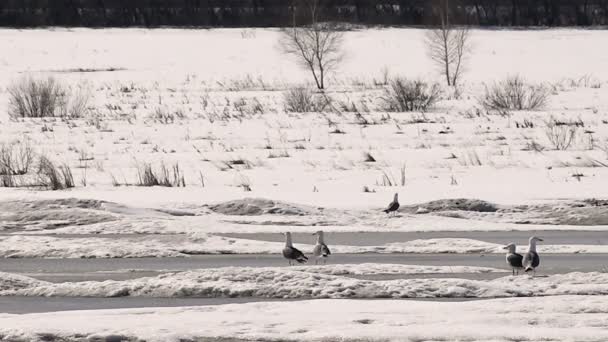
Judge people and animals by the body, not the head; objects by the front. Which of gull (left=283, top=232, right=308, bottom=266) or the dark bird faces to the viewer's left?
the gull

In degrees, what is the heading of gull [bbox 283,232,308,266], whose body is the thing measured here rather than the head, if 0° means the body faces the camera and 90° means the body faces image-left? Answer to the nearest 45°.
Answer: approximately 90°

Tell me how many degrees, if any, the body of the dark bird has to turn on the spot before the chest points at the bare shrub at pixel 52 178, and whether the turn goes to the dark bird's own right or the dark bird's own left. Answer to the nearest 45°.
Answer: approximately 135° to the dark bird's own left

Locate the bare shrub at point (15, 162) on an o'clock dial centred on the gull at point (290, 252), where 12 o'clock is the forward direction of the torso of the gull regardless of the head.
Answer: The bare shrub is roughly at 2 o'clock from the gull.

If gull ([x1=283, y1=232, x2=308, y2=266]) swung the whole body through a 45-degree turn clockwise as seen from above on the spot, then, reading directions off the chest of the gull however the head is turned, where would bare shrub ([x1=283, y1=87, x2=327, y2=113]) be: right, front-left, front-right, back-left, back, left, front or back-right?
front-right

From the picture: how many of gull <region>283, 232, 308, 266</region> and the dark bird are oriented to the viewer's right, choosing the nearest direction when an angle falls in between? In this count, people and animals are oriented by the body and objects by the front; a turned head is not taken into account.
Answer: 1

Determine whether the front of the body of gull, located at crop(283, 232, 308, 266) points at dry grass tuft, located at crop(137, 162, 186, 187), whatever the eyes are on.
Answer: no

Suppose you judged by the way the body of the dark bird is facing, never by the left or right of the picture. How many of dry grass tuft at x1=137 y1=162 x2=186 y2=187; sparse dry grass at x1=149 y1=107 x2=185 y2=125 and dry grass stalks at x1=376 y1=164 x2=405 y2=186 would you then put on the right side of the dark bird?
0

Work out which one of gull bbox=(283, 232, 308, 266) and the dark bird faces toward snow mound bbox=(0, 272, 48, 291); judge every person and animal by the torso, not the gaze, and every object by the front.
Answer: the gull

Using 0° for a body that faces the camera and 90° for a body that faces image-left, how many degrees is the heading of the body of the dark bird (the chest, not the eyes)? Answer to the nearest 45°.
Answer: approximately 270°

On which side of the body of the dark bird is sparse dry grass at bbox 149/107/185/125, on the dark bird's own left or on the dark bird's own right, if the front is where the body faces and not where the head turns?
on the dark bird's own left

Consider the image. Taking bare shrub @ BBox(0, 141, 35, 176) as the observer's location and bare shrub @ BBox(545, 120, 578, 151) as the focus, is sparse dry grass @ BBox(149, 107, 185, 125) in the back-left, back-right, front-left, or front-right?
front-left

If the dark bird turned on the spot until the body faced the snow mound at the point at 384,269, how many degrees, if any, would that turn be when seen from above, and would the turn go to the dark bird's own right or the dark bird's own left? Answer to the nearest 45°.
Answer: approximately 90° to the dark bird's own right

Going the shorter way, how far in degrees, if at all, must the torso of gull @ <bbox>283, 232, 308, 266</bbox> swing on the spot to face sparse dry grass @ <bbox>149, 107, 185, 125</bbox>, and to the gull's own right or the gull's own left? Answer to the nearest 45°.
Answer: approximately 90° to the gull's own right

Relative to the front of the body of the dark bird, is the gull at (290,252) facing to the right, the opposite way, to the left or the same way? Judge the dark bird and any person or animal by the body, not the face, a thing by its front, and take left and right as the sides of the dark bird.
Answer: the opposite way

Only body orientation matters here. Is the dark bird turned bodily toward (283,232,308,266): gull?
no
